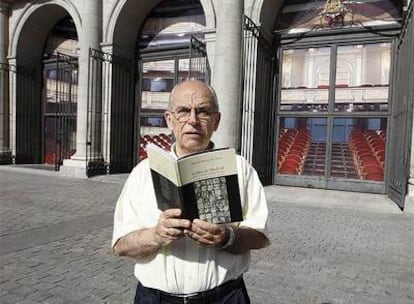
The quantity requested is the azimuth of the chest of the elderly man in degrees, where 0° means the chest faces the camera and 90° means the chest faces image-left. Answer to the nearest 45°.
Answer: approximately 0°

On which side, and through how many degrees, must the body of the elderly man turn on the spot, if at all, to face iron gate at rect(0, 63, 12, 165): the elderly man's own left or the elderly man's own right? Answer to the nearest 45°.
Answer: approximately 135° to the elderly man's own right

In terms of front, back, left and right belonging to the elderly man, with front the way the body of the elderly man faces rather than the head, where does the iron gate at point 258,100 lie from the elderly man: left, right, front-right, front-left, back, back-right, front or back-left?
back

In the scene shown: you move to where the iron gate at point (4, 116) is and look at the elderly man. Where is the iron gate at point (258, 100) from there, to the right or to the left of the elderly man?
left

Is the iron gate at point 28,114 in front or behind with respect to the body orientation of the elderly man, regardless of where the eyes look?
behind

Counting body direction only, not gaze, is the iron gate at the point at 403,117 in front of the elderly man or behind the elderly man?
behind
